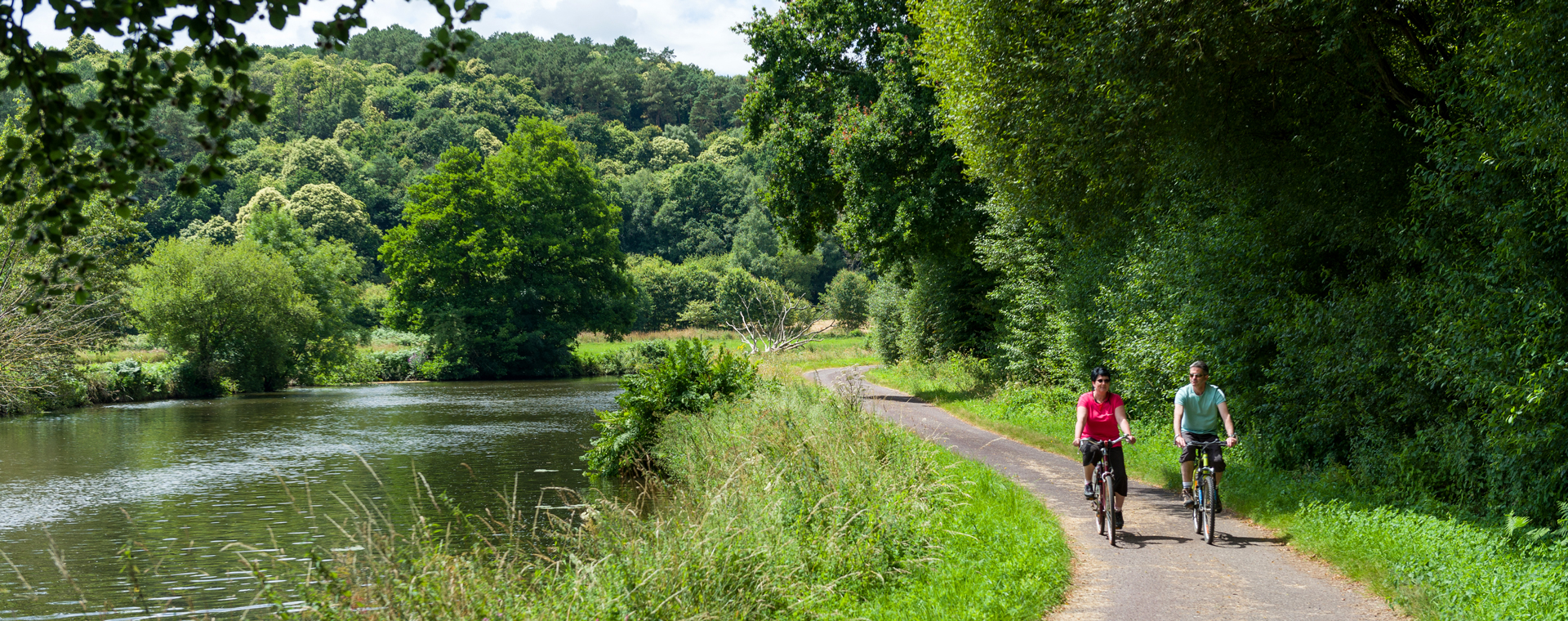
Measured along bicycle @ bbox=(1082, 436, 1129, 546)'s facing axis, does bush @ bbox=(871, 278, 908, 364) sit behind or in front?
behind

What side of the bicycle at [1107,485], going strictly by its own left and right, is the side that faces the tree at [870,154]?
back

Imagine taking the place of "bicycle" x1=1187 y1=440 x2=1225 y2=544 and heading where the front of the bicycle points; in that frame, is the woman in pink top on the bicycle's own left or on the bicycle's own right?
on the bicycle's own right

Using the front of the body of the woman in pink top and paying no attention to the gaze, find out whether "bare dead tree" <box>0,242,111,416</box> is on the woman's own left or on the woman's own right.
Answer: on the woman's own right

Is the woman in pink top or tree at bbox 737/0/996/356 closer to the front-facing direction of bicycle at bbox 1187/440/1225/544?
the woman in pink top

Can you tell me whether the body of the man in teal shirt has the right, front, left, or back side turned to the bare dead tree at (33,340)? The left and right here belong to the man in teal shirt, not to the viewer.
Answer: right

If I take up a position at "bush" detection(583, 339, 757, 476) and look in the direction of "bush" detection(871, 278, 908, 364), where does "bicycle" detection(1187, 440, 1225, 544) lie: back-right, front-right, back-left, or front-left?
back-right

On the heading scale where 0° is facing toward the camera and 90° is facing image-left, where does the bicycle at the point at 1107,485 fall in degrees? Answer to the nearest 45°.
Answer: approximately 0°

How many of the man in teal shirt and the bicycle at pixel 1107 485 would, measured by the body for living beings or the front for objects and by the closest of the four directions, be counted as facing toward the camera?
2

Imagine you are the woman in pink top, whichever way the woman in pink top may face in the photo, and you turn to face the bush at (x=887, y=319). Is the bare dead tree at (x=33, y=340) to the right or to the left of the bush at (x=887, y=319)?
left

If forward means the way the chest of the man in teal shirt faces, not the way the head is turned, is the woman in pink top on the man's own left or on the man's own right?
on the man's own right

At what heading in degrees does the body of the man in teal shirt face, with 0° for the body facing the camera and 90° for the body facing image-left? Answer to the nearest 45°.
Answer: approximately 0°
